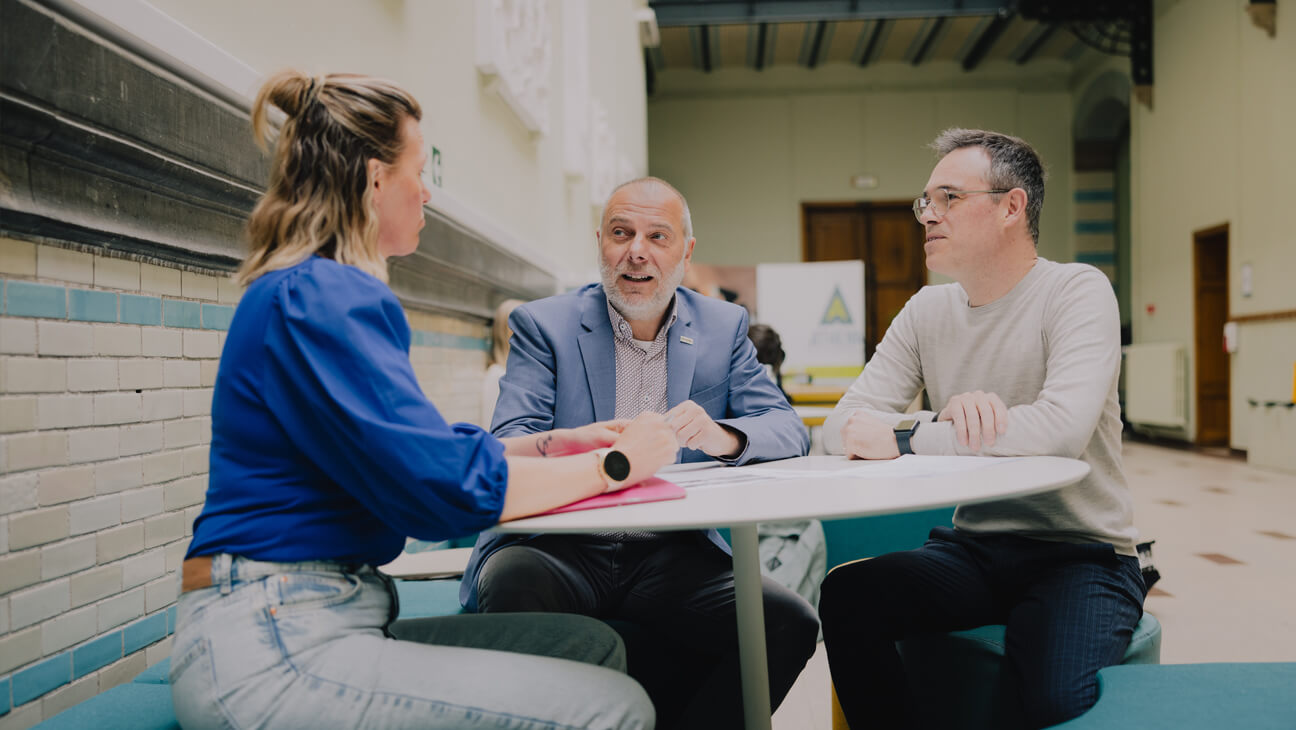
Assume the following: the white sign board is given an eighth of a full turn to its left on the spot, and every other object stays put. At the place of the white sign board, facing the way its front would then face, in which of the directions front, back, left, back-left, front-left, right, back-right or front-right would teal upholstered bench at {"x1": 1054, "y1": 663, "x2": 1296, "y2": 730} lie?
front-right

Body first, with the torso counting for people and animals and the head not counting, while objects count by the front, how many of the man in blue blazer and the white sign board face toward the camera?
2

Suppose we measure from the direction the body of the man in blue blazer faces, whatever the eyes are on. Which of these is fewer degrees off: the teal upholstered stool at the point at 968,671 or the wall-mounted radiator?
the teal upholstered stool

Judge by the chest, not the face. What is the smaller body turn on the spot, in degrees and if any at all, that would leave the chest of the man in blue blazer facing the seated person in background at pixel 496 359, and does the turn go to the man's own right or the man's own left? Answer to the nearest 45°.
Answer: approximately 180°

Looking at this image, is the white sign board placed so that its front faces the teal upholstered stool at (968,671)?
yes

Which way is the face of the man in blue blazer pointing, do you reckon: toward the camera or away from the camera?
toward the camera

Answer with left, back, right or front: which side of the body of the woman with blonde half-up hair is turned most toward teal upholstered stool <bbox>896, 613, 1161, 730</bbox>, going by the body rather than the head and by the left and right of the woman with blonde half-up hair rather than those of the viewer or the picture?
front

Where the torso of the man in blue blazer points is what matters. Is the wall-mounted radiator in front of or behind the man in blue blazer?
behind

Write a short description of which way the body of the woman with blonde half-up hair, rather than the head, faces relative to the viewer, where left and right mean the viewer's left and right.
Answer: facing to the right of the viewer

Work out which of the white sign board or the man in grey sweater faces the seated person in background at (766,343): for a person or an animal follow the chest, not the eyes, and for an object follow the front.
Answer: the white sign board

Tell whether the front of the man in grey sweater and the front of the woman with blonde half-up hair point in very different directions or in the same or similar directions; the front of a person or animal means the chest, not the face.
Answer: very different directions

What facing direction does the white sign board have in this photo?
toward the camera

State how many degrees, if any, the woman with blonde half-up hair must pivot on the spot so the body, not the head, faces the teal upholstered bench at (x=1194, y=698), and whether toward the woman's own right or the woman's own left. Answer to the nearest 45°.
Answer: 0° — they already face it

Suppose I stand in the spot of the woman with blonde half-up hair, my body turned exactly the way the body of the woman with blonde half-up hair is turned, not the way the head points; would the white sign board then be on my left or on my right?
on my left

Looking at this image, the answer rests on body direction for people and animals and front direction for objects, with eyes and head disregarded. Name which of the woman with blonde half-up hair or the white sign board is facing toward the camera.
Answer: the white sign board

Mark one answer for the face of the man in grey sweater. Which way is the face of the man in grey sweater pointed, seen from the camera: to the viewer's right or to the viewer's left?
to the viewer's left

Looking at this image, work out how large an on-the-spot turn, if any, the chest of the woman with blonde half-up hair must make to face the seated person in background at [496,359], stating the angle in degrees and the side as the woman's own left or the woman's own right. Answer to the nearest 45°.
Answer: approximately 90° to the woman's own left

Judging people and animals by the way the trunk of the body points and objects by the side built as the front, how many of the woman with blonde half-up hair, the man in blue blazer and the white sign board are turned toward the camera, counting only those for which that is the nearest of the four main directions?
2
